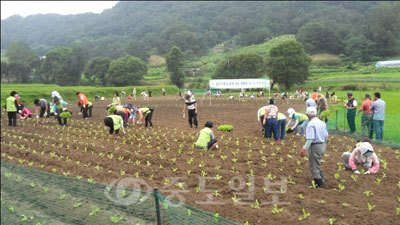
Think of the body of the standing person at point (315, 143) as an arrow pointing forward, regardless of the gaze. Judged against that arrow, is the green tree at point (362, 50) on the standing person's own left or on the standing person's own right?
on the standing person's own right

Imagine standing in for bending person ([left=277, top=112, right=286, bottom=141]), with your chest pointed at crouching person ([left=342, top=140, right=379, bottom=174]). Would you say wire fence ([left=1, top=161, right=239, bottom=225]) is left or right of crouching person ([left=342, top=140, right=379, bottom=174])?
right

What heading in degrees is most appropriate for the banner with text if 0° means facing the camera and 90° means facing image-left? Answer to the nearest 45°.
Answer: approximately 0°

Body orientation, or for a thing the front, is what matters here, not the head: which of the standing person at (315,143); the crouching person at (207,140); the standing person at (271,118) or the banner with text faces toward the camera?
the banner with text

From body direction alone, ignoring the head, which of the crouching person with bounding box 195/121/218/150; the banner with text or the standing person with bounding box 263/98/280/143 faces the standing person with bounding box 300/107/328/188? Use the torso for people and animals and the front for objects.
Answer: the banner with text

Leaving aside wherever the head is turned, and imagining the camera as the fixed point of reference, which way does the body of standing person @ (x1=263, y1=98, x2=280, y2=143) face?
away from the camera

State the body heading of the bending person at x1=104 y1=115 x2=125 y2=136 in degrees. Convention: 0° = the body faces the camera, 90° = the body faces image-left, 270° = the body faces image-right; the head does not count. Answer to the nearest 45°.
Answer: approximately 45°

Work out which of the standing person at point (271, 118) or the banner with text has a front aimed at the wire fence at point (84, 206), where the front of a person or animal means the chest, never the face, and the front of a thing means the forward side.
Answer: the banner with text

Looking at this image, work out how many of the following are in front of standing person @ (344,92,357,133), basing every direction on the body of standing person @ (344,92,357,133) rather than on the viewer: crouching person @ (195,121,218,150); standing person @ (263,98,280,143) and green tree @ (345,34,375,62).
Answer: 2

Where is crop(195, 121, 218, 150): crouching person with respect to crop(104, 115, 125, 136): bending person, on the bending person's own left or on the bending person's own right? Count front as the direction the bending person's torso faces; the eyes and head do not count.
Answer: on the bending person's own left
